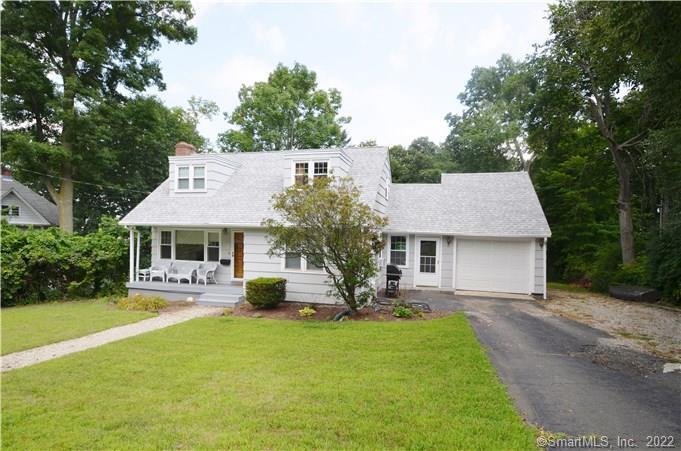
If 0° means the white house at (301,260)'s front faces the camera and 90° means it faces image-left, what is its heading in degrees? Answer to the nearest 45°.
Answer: approximately 0°

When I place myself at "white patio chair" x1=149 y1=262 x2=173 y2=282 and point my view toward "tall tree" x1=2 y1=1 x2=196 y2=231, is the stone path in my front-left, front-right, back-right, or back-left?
back-left

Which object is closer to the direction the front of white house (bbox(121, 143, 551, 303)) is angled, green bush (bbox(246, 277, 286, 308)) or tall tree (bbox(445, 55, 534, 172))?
the green bush

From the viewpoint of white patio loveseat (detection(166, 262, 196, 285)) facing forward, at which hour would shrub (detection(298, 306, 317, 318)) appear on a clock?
The shrub is roughly at 11 o'clock from the white patio loveseat.

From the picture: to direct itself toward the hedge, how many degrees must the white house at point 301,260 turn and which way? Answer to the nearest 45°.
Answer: approximately 90° to its right

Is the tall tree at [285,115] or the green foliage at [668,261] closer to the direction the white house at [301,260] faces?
the green foliage

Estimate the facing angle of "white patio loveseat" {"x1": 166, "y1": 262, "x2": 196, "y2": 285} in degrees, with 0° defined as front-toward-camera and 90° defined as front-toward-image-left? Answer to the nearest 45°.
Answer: approximately 0°

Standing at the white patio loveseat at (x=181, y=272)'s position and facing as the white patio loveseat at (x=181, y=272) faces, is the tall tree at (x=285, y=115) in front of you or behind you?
behind
